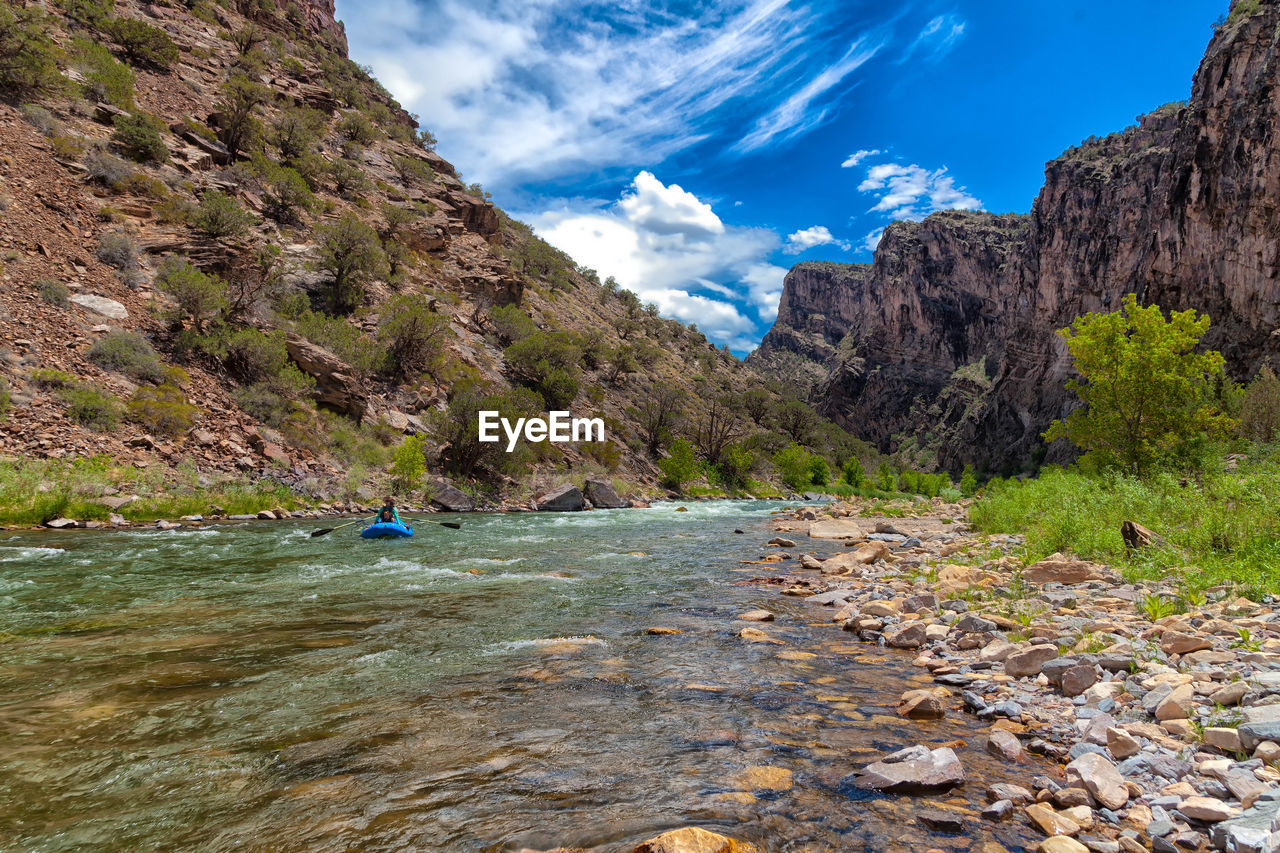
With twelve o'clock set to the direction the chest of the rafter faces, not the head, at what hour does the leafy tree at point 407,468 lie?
The leafy tree is roughly at 6 o'clock from the rafter.

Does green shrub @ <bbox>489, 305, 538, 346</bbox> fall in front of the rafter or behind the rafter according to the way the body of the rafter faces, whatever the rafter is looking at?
behind

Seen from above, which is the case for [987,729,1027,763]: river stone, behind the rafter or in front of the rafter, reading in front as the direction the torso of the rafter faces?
in front

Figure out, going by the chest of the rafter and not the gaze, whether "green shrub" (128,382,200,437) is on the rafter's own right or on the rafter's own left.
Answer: on the rafter's own right

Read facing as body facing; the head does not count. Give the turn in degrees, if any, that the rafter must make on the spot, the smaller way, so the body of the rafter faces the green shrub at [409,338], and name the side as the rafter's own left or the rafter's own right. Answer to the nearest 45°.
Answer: approximately 180°

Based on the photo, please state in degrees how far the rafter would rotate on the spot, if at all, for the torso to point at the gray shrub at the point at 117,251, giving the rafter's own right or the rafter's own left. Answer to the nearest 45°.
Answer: approximately 135° to the rafter's own right

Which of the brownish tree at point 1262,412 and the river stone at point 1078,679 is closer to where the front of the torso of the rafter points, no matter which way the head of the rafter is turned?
the river stone

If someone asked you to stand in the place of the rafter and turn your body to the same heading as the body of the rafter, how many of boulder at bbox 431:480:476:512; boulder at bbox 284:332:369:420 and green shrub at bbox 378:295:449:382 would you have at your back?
3

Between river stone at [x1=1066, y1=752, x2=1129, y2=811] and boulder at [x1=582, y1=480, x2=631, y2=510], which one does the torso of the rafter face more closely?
the river stone

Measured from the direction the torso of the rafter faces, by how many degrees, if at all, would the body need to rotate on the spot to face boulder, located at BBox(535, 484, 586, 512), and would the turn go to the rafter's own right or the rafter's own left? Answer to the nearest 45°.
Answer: approximately 135° to the rafter's own left

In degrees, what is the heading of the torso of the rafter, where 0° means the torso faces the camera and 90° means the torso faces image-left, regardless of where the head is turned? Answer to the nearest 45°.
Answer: approximately 0°

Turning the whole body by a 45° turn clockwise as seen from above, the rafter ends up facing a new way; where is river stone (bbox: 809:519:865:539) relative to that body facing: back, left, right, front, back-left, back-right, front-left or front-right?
back-left

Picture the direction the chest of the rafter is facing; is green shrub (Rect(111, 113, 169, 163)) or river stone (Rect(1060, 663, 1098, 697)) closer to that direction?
the river stone

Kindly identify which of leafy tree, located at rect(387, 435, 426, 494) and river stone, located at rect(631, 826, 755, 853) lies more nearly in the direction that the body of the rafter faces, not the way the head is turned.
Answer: the river stone
